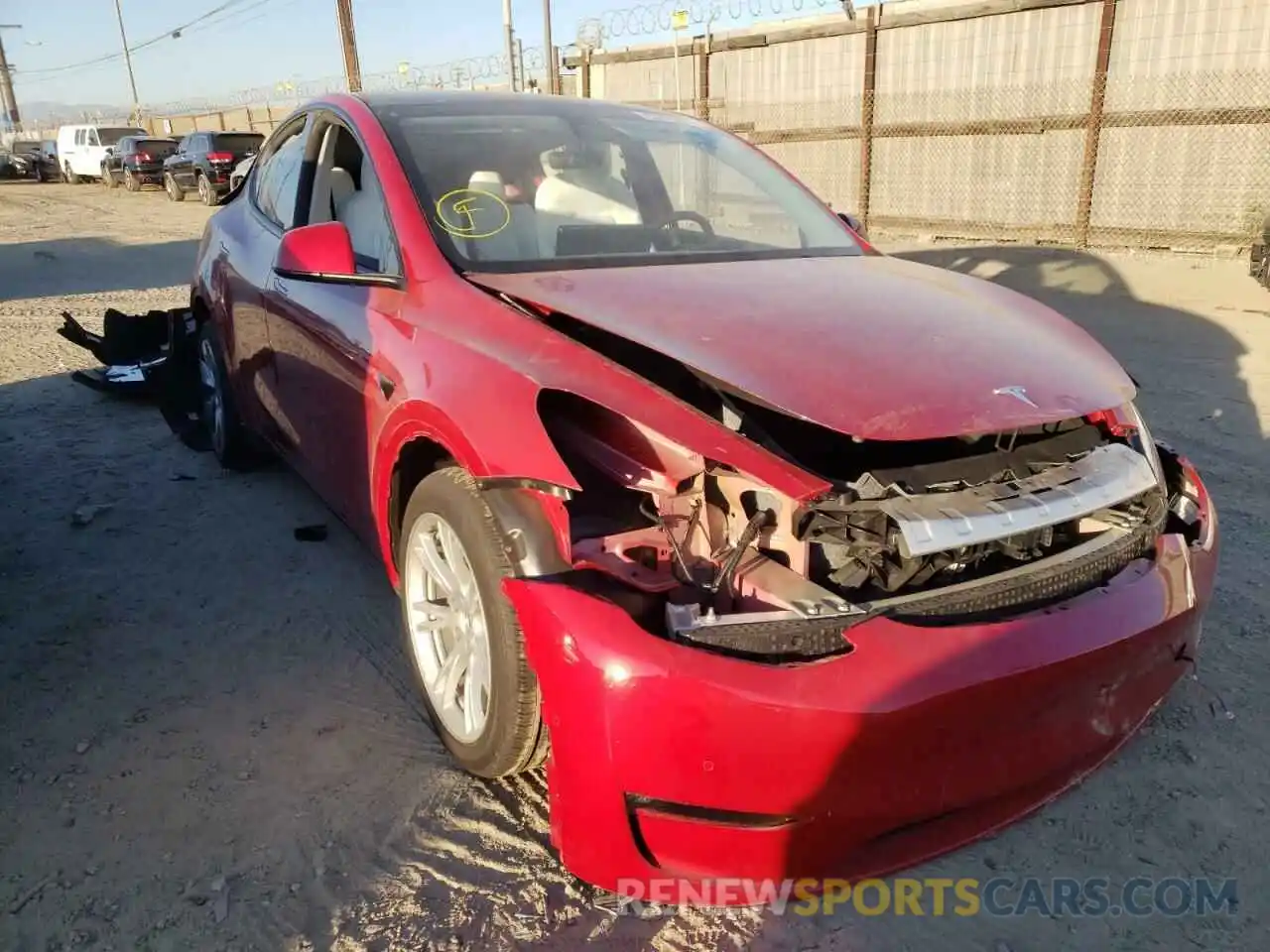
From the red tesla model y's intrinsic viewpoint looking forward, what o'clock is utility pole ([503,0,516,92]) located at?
The utility pole is roughly at 7 o'clock from the red tesla model y.

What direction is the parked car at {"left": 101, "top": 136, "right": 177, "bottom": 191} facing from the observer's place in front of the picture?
facing away from the viewer and to the left of the viewer

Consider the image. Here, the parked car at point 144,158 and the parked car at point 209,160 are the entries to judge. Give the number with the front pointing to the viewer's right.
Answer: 0

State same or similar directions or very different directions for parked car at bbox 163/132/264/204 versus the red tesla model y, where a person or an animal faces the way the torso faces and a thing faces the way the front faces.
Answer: very different directions

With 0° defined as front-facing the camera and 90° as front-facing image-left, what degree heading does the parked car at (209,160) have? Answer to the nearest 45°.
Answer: approximately 135°

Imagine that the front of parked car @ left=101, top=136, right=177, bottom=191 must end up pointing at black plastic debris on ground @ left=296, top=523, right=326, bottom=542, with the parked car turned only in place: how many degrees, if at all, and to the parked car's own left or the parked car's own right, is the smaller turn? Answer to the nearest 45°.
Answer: approximately 135° to the parked car's own left

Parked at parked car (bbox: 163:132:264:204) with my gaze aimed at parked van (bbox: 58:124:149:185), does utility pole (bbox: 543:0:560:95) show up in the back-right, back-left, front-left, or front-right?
back-right

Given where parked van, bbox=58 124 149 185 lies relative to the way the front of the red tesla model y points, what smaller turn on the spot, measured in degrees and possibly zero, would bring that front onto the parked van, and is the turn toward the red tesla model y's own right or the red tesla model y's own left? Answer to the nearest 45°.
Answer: approximately 180°

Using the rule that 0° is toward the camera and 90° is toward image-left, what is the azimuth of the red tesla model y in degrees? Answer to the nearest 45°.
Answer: approximately 315°
